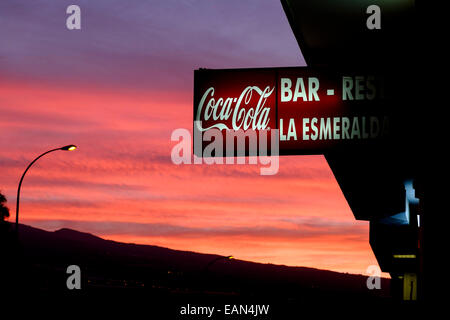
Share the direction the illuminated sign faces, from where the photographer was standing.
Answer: facing the viewer
